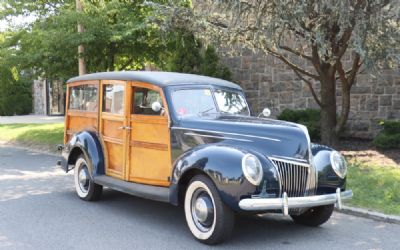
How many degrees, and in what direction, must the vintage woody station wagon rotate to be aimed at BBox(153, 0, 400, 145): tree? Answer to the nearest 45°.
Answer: approximately 90° to its left

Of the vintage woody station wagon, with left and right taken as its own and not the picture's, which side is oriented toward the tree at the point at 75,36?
back

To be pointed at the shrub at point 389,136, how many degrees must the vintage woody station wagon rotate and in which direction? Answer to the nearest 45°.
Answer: approximately 90° to its left

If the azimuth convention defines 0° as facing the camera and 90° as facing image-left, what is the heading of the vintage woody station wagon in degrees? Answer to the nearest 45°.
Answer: approximately 315°

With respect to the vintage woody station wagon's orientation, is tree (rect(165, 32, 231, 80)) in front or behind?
behind

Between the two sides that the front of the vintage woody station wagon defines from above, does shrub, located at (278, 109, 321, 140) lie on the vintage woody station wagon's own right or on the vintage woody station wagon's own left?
on the vintage woody station wagon's own left
